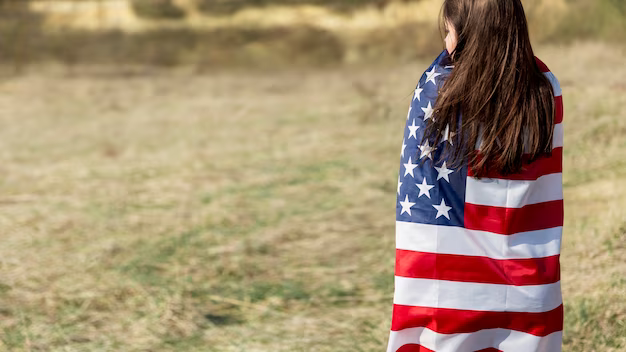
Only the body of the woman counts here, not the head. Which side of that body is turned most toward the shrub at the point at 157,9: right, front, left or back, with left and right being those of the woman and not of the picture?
front

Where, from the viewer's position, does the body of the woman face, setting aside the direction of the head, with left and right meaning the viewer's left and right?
facing away from the viewer and to the left of the viewer

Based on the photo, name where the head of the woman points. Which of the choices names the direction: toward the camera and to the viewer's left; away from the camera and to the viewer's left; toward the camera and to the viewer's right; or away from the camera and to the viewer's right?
away from the camera and to the viewer's left
